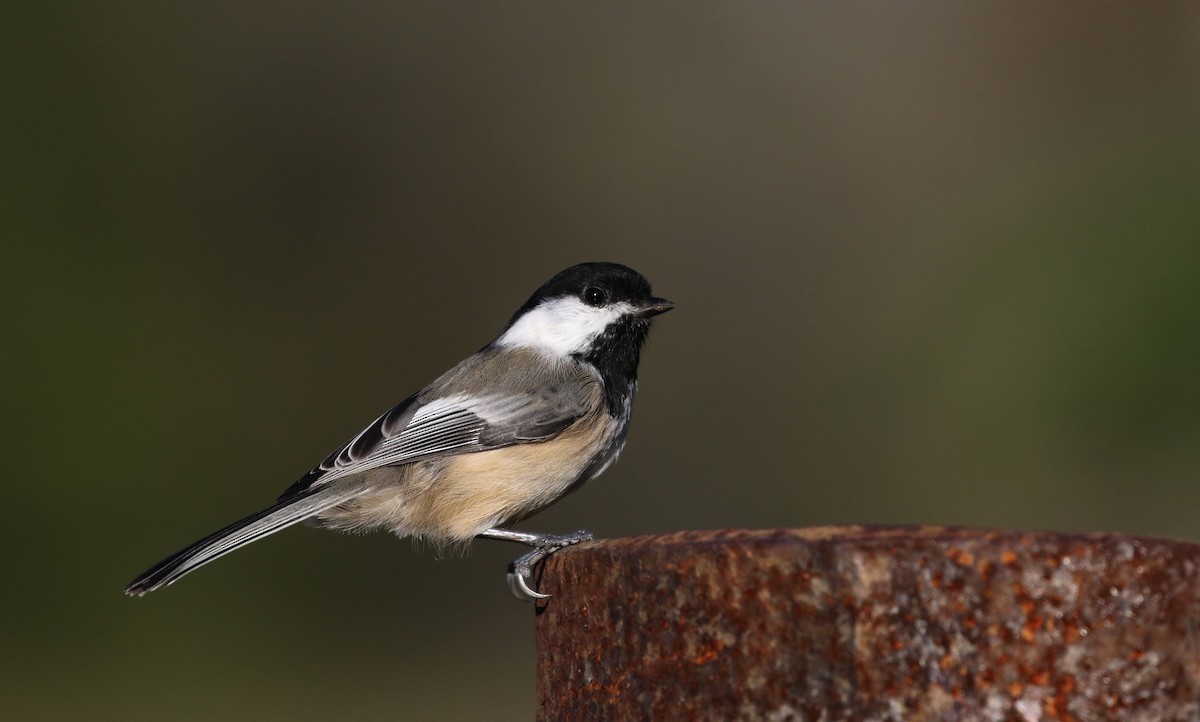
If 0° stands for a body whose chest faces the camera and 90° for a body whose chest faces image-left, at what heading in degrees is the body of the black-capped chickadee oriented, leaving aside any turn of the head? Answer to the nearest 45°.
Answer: approximately 270°
